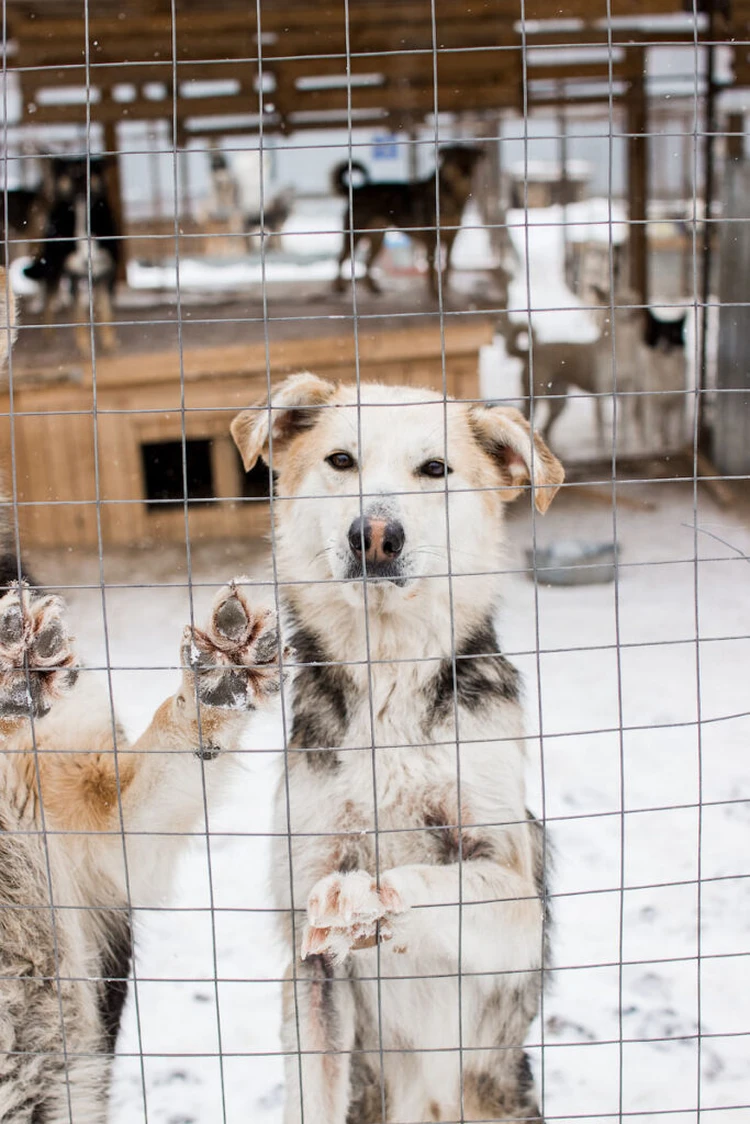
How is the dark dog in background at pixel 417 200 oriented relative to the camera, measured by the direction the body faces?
to the viewer's right

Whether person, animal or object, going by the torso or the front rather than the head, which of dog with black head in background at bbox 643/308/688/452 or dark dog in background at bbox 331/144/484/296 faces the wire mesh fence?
dog with black head in background at bbox 643/308/688/452

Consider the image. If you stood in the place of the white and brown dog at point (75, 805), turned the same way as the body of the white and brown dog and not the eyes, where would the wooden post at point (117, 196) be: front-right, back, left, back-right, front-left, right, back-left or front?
back

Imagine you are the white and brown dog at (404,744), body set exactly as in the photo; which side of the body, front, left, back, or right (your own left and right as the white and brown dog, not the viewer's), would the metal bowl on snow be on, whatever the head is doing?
back

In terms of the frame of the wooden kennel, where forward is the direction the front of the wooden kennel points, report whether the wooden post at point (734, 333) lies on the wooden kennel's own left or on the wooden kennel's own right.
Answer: on the wooden kennel's own left

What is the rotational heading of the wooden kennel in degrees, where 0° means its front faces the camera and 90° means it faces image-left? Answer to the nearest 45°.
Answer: approximately 0°

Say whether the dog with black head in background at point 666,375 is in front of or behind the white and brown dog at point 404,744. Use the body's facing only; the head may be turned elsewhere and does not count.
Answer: behind
